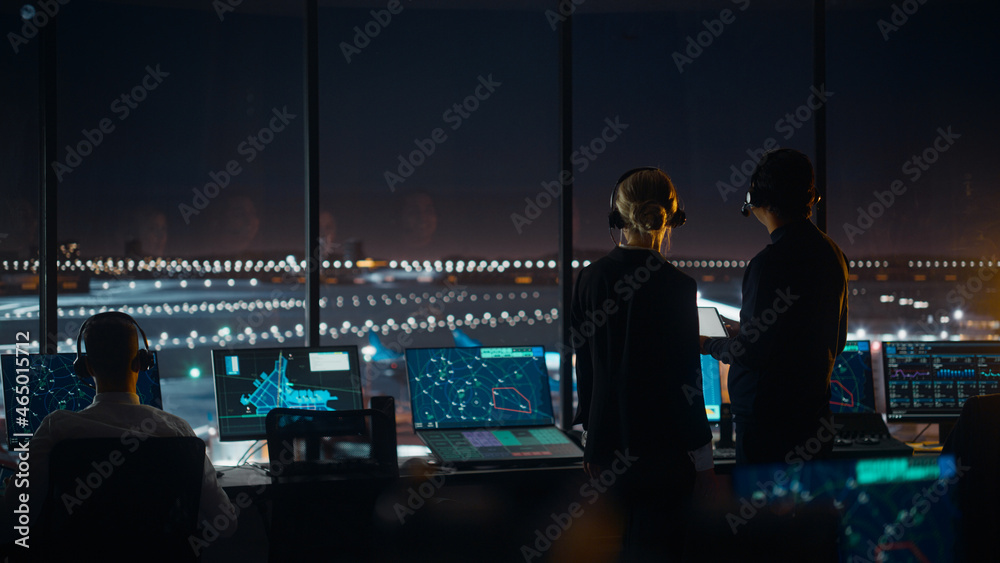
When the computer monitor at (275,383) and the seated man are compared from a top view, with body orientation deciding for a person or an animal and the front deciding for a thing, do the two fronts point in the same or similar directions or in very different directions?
very different directions

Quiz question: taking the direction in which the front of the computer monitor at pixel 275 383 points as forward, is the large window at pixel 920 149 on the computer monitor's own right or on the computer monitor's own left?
on the computer monitor's own left

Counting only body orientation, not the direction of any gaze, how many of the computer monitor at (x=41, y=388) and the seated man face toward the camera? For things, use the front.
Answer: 1

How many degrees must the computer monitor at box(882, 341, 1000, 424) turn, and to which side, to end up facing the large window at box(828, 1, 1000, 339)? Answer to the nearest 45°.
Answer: approximately 180°

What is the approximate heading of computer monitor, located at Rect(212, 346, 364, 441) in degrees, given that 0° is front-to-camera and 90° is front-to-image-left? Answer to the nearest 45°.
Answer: approximately 0°

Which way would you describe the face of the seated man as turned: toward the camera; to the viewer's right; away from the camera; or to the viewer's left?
away from the camera

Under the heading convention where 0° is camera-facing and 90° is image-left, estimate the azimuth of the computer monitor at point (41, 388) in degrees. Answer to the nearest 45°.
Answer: approximately 0°

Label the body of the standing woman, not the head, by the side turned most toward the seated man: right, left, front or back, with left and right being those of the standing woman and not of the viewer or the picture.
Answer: left
